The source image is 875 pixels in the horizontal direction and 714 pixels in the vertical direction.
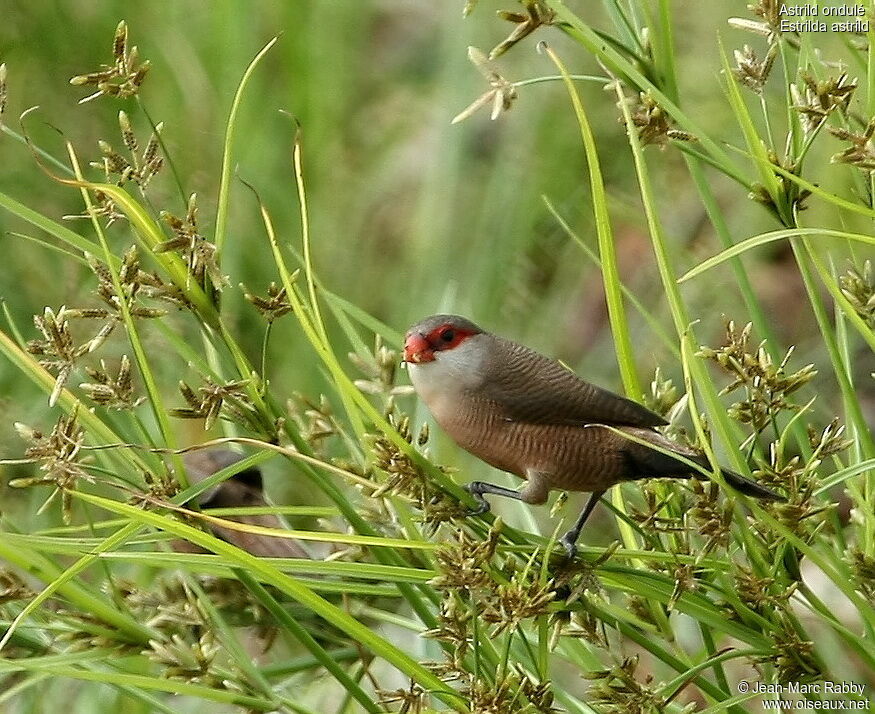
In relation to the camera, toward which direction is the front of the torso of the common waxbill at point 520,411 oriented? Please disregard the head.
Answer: to the viewer's left
